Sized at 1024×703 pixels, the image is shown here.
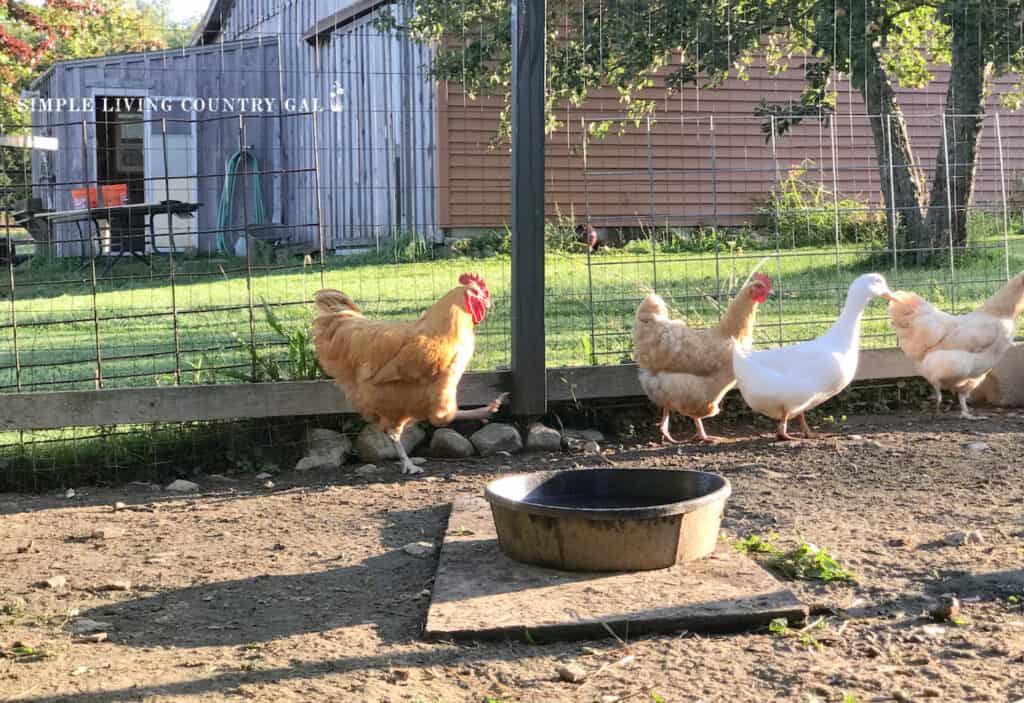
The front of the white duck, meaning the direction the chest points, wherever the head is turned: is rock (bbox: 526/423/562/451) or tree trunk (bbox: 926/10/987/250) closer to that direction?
the tree trunk

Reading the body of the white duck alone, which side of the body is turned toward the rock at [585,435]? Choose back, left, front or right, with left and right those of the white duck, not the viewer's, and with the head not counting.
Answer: back

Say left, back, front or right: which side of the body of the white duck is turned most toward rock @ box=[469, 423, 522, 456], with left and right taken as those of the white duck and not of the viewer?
back

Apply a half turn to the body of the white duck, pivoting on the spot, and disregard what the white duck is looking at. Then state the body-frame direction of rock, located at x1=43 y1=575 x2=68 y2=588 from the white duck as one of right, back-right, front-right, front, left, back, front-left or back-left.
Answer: front-left

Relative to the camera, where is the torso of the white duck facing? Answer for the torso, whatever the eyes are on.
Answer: to the viewer's right

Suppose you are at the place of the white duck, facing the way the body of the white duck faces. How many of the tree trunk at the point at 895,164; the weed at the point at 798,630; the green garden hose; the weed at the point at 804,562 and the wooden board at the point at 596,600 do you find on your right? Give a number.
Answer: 3

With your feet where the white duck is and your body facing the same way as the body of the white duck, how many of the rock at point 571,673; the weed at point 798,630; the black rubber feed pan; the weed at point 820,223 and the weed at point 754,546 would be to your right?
4

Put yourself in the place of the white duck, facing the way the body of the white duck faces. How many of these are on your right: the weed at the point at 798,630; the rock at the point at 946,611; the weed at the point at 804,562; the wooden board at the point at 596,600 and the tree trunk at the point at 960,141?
4

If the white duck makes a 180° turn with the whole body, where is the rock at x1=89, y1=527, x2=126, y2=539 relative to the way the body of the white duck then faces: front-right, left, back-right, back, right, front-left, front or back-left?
front-left

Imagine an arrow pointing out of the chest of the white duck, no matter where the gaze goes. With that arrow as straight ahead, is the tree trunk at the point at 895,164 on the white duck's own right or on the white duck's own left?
on the white duck's own left

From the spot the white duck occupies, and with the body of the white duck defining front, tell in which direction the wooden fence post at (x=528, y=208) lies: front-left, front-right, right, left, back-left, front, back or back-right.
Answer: back

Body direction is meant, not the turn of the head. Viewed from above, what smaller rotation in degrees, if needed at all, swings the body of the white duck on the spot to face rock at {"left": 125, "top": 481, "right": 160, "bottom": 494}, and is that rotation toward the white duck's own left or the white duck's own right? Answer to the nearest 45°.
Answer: approximately 180°

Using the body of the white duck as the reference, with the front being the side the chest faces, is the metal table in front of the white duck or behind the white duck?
behind

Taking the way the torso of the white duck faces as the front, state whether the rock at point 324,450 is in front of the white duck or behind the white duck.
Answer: behind

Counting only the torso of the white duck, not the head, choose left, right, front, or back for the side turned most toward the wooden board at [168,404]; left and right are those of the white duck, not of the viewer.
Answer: back
